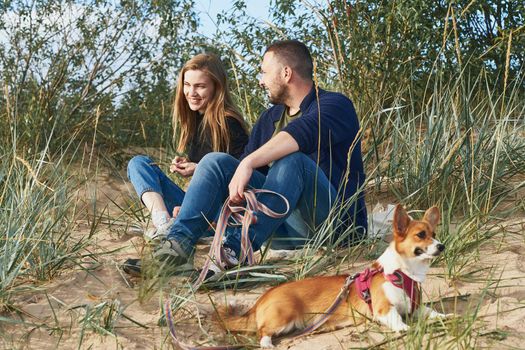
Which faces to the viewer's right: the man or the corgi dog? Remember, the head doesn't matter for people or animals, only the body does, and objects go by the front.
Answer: the corgi dog

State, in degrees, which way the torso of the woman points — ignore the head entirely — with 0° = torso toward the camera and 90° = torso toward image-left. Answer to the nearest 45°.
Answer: approximately 45°

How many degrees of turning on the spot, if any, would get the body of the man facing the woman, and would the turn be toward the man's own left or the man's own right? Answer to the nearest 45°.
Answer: approximately 90° to the man's own right

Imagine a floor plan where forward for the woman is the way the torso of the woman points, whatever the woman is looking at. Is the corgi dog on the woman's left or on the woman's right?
on the woman's left

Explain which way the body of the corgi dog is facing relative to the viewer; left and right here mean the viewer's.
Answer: facing to the right of the viewer
